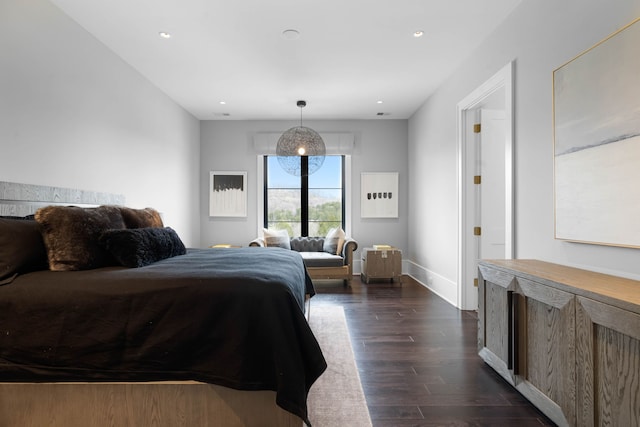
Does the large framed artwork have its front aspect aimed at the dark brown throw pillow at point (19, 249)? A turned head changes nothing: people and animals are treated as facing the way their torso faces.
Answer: yes

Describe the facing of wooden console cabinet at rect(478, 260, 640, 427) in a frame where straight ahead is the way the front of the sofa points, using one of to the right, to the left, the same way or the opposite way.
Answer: to the right

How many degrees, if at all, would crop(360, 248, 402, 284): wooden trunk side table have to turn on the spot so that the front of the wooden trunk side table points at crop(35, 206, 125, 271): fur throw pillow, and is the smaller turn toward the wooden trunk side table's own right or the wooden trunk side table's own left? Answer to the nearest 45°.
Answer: approximately 45° to the wooden trunk side table's own right

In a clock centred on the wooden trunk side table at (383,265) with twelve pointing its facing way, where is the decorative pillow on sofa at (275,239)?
The decorative pillow on sofa is roughly at 3 o'clock from the wooden trunk side table.

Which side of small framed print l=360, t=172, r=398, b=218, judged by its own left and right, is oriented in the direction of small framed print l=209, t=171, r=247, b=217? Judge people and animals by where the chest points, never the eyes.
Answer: right

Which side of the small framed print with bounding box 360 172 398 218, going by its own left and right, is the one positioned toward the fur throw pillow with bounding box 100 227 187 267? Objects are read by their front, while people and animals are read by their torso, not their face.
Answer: front

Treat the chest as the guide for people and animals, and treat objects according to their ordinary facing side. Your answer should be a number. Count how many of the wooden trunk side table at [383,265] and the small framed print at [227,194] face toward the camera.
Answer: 2

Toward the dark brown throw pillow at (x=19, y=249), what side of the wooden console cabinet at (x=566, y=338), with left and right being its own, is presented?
front

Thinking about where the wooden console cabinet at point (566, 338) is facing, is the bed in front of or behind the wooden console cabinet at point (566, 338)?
in front

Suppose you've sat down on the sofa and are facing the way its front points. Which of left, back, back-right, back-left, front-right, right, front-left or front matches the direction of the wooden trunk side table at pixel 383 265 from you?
left

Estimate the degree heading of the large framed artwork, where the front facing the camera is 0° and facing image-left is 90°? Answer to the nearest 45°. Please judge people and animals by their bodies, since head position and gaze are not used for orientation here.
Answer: approximately 45°

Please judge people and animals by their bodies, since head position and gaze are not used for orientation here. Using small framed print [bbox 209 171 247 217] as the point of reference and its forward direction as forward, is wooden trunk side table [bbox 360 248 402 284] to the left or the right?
on its left

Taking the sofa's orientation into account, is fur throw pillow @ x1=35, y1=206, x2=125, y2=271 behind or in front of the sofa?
in front

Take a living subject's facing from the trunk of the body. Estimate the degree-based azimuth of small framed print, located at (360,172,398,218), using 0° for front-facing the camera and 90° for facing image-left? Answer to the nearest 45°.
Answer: approximately 0°
